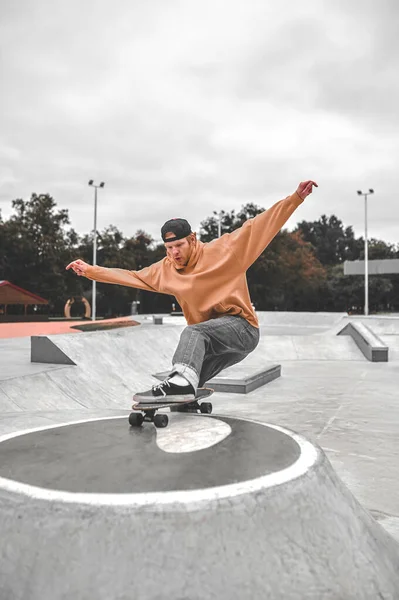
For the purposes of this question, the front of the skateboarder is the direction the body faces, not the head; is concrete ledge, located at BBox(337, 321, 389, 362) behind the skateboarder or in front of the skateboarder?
behind

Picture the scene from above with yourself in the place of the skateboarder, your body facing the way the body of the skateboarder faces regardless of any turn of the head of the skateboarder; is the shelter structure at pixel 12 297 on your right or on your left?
on your right

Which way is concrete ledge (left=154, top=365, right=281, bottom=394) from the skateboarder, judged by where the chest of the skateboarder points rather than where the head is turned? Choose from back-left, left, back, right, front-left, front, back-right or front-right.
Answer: back-right

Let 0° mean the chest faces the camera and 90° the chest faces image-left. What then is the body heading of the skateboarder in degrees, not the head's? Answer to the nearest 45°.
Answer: approximately 45°

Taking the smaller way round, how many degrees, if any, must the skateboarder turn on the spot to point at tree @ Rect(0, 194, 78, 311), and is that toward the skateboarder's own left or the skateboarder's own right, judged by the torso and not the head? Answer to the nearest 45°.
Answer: approximately 135° to the skateboarder's own right
